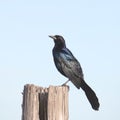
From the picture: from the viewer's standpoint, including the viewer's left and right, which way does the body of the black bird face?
facing to the left of the viewer
